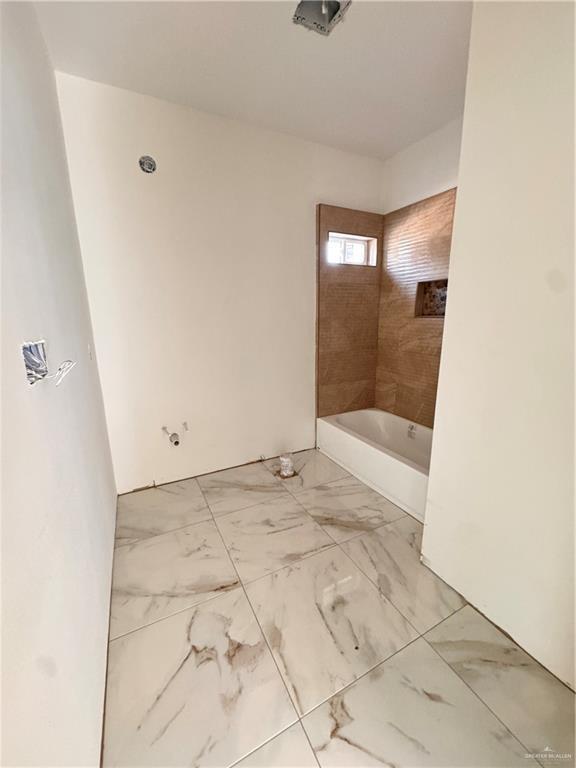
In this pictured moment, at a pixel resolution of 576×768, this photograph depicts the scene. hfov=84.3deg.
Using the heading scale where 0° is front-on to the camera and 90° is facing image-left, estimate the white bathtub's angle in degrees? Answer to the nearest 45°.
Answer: approximately 45°
